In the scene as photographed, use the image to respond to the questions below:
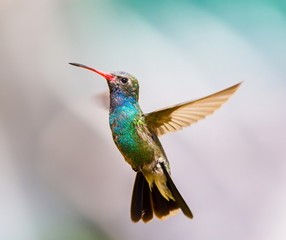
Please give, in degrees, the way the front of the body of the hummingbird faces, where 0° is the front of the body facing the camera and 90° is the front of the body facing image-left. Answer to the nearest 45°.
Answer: approximately 90°

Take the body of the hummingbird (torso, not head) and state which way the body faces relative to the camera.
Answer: to the viewer's left
